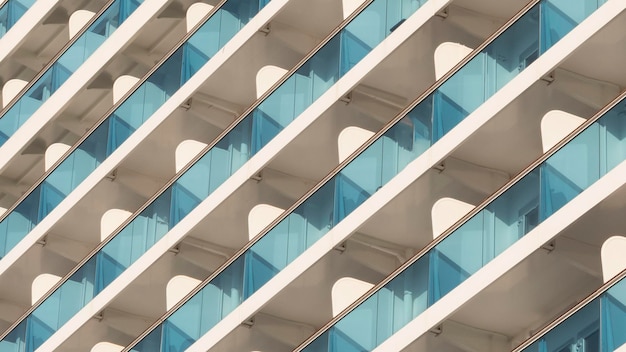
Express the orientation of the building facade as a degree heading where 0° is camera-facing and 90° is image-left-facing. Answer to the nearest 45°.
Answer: approximately 45°
